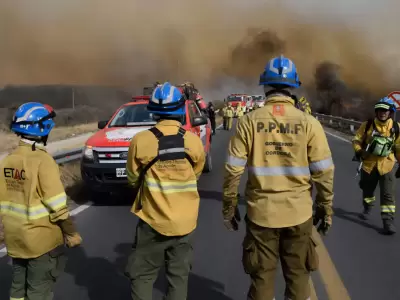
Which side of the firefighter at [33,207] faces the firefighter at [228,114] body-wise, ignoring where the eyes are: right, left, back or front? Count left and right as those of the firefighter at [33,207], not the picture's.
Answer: front

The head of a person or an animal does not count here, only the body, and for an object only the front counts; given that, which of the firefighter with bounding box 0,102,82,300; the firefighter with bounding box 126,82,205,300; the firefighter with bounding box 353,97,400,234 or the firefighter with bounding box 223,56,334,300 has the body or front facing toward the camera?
the firefighter with bounding box 353,97,400,234

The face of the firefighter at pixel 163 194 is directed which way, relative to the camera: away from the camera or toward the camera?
away from the camera

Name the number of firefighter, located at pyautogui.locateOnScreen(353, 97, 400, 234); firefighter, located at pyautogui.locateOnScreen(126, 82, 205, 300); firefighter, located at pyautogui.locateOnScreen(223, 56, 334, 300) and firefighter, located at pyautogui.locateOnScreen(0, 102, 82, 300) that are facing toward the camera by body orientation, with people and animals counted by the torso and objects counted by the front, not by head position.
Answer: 1

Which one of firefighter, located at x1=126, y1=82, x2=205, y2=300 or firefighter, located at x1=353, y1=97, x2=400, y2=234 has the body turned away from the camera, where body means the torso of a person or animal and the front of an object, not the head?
firefighter, located at x1=126, y1=82, x2=205, y2=300

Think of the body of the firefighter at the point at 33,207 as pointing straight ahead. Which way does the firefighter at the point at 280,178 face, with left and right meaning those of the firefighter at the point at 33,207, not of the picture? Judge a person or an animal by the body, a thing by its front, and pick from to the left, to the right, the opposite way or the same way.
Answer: the same way

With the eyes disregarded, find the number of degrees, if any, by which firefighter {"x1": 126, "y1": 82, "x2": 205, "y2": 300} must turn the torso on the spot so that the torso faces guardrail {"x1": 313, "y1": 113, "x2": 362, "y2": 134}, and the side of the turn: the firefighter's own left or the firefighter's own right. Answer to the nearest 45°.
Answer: approximately 45° to the firefighter's own right

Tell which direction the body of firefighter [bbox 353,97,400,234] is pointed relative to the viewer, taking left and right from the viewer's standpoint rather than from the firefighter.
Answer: facing the viewer

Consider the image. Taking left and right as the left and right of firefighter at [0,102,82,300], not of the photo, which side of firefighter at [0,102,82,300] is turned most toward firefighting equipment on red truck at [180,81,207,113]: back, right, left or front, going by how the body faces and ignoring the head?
front

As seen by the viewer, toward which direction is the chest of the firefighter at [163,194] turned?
away from the camera

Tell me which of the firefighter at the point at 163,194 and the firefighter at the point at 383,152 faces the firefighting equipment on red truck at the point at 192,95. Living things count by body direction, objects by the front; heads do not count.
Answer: the firefighter at the point at 163,194

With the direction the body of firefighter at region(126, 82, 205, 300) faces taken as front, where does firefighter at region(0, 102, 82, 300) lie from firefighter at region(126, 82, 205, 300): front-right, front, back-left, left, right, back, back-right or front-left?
left

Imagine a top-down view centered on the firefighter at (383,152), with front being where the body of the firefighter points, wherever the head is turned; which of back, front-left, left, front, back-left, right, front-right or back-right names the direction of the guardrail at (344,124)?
back

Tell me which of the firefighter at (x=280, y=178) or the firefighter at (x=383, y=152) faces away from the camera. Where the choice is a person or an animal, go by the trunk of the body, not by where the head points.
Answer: the firefighter at (x=280, y=178)

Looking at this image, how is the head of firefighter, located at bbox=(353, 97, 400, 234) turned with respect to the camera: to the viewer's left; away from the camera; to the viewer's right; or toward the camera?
toward the camera

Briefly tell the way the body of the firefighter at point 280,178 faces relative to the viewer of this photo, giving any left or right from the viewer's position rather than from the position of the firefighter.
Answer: facing away from the viewer

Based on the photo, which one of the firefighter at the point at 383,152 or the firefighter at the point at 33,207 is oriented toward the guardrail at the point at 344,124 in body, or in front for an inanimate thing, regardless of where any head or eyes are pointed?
the firefighter at the point at 33,207

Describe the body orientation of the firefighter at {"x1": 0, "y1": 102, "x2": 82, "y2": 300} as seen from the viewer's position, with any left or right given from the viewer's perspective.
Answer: facing away from the viewer and to the right of the viewer
